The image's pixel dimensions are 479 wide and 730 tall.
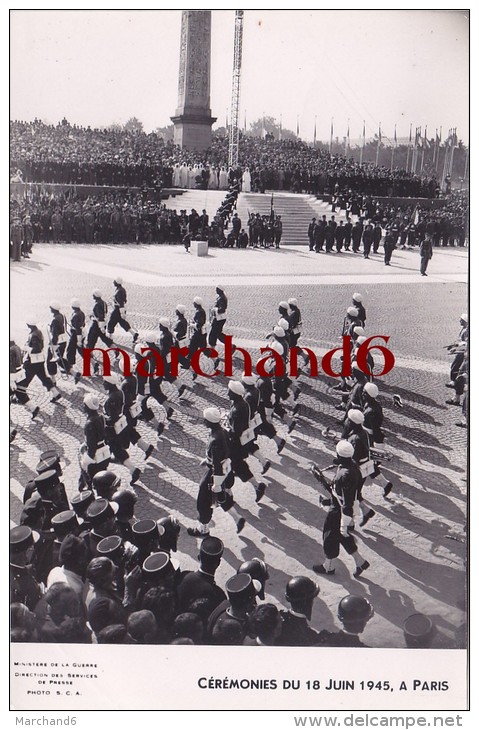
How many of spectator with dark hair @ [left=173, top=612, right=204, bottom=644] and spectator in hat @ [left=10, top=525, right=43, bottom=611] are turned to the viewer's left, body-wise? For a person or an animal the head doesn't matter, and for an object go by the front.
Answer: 0

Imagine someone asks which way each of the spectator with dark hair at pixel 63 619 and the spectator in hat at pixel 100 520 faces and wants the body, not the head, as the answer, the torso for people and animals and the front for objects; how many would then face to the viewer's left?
0

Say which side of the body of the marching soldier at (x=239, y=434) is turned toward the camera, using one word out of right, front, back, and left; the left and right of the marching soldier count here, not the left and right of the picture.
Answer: left

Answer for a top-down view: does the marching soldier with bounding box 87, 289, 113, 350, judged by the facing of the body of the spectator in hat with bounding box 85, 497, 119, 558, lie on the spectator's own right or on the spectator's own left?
on the spectator's own left

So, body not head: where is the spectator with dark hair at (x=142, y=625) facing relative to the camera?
away from the camera

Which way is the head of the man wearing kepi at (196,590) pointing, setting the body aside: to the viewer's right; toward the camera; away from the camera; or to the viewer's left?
away from the camera

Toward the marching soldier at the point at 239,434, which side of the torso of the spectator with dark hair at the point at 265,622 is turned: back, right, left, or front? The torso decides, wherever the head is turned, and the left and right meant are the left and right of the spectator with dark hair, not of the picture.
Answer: front

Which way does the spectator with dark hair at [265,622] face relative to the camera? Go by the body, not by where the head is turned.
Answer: away from the camera

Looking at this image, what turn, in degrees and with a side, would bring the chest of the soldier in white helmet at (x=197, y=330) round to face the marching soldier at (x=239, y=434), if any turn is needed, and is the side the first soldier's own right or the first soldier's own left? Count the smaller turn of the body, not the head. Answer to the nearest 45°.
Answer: approximately 90° to the first soldier's own left

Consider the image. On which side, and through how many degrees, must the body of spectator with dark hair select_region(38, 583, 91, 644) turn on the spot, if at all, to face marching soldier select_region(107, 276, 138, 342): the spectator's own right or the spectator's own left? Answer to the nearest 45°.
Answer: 0° — they already face them

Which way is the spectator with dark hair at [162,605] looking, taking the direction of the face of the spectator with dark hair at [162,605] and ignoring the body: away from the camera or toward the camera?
away from the camera

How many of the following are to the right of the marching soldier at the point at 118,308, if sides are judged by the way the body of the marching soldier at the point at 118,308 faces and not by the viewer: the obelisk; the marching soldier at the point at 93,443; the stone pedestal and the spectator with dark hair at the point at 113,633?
2

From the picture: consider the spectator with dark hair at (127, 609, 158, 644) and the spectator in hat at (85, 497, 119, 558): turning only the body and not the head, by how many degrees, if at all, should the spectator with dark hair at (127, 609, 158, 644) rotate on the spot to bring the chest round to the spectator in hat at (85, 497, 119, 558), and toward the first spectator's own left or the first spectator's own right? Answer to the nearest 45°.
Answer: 0° — they already face them
